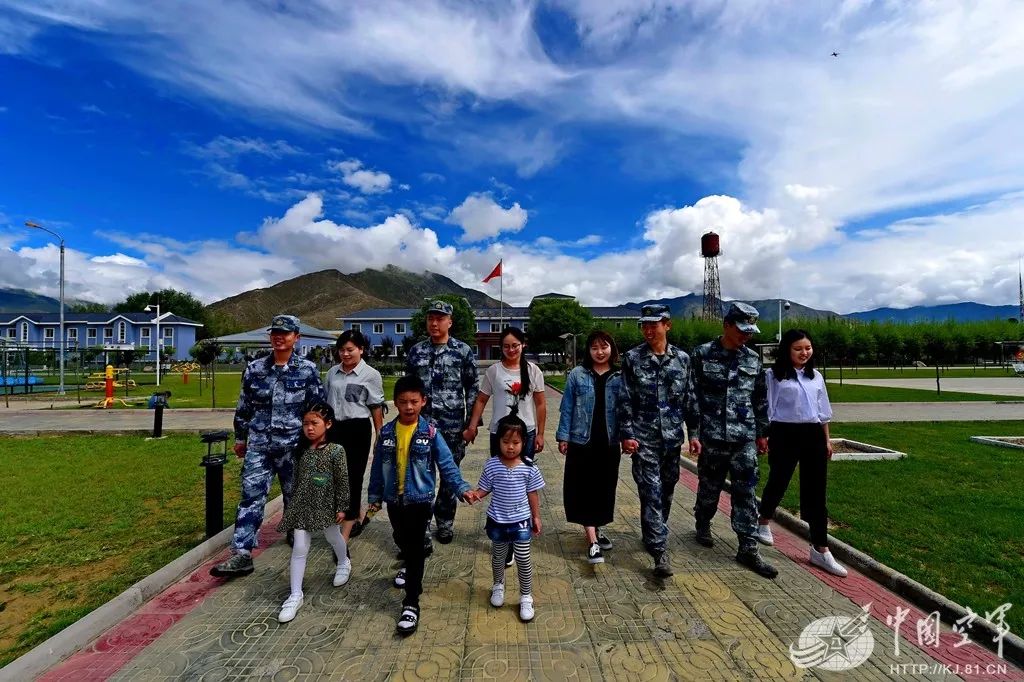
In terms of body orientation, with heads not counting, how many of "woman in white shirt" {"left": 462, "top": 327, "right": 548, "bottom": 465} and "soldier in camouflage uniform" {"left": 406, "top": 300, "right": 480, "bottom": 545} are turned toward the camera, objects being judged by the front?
2

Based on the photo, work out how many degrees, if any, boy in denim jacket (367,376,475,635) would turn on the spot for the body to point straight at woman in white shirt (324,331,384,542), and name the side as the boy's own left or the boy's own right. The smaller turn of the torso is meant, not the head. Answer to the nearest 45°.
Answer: approximately 135° to the boy's own right

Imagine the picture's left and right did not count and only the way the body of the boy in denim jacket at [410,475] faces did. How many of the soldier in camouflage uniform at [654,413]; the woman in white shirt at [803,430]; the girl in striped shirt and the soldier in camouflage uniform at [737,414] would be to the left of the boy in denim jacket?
4

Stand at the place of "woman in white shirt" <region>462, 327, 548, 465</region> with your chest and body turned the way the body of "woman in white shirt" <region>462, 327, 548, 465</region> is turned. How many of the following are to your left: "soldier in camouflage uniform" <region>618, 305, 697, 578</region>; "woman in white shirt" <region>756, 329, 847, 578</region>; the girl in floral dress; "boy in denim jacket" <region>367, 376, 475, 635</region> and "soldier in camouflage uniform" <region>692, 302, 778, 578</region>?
3

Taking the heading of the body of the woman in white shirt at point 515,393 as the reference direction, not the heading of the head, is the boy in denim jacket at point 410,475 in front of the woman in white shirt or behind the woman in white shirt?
in front

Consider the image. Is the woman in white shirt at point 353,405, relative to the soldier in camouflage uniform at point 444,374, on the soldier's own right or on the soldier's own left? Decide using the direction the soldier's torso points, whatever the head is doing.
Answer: on the soldier's own right

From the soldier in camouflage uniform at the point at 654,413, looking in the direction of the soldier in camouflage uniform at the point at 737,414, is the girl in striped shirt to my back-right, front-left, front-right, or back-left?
back-right

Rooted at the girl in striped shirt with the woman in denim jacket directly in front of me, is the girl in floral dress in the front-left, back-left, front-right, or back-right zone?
back-left

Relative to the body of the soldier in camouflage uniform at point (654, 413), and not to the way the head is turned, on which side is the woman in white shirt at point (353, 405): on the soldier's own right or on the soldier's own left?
on the soldier's own right

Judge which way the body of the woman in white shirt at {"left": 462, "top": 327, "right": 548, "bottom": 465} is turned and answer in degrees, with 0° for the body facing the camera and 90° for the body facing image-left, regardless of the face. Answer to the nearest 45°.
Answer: approximately 0°

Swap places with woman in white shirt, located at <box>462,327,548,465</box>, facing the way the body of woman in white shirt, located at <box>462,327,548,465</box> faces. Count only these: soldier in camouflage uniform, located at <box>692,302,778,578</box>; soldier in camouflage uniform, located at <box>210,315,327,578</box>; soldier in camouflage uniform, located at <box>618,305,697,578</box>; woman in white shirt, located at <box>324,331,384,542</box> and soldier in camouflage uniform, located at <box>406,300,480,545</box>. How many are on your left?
2

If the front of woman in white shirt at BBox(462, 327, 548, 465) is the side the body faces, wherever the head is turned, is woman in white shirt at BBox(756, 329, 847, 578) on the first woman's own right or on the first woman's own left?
on the first woman's own left
